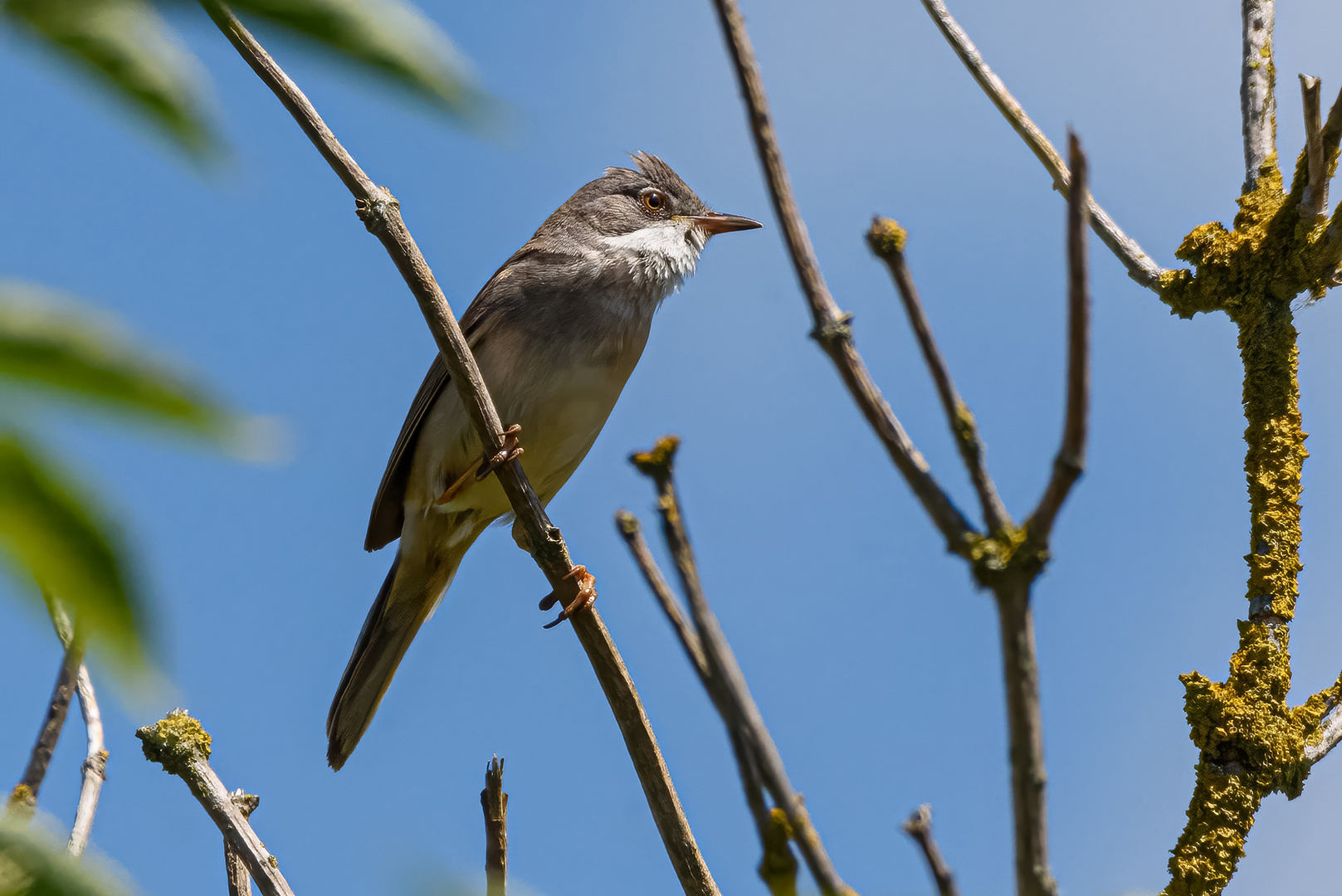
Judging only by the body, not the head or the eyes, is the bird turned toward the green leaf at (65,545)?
no

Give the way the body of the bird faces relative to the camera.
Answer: to the viewer's right

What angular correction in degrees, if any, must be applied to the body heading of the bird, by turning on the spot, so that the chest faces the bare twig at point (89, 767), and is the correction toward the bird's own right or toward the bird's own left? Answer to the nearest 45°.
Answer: approximately 135° to the bird's own right

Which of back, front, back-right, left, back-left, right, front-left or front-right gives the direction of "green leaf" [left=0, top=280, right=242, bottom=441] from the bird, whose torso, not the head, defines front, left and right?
right

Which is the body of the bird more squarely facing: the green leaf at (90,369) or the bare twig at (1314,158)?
the bare twig

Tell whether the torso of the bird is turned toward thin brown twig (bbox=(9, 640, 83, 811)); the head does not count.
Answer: no

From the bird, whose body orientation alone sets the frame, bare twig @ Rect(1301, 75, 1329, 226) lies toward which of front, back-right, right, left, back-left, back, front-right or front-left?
front-left
